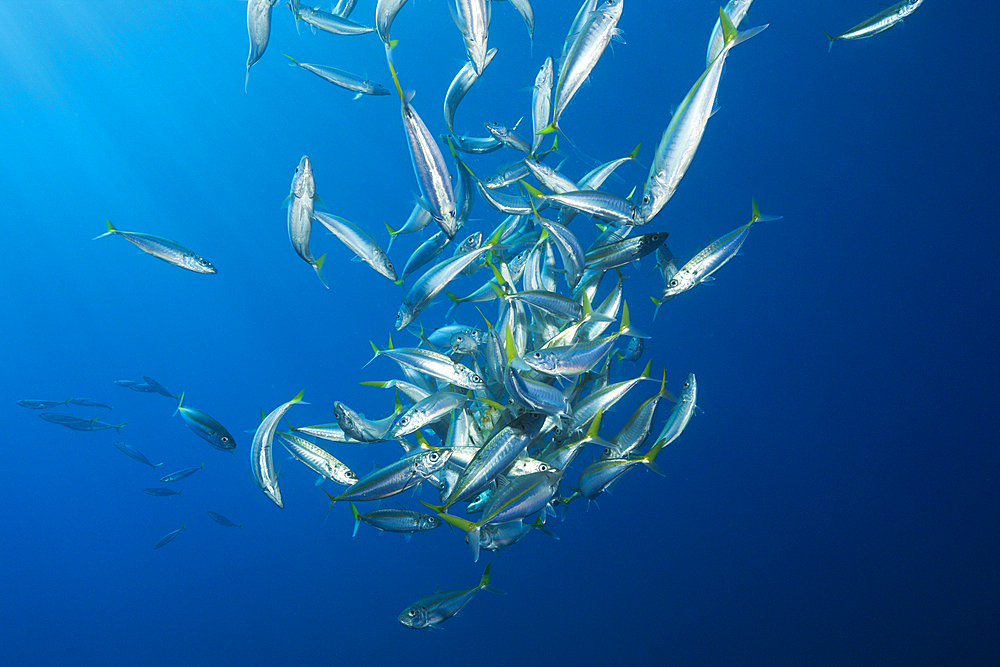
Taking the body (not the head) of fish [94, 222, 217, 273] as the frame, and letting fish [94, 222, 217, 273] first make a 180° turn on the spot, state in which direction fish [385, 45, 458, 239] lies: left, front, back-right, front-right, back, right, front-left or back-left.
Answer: back-left

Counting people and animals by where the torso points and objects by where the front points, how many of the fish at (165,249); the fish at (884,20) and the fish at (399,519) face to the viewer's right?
3

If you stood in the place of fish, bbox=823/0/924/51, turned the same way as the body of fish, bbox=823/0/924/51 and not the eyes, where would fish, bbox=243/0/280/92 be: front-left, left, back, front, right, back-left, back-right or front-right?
back-right

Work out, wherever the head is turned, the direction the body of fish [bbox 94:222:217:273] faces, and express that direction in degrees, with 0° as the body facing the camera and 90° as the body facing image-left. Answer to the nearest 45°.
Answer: approximately 270°

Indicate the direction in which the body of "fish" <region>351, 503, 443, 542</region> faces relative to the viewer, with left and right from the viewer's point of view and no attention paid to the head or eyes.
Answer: facing to the right of the viewer

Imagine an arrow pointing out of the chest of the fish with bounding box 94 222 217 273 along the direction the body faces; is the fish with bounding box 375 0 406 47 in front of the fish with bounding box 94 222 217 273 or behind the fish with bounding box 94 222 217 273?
in front

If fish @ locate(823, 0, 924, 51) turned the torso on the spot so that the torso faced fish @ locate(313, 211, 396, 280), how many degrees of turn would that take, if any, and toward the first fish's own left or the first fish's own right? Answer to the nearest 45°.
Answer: approximately 135° to the first fish's own right

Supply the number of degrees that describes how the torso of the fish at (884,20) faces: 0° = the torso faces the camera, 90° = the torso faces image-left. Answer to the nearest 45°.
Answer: approximately 270°
